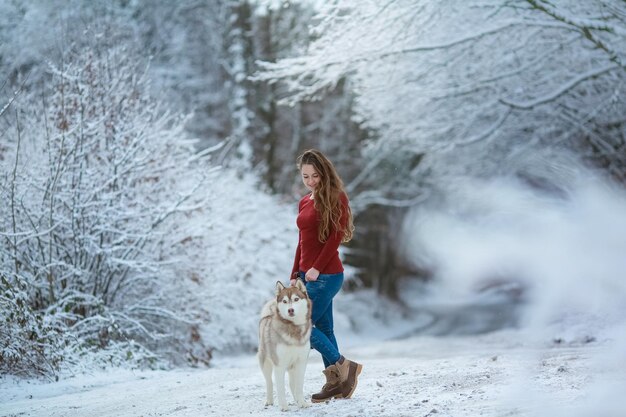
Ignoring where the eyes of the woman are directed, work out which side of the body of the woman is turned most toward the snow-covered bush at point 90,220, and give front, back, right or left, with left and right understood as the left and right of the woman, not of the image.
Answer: right

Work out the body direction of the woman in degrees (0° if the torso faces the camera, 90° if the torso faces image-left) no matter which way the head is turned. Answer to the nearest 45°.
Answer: approximately 45°

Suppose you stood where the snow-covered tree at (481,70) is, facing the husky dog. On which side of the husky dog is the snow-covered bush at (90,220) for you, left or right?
right

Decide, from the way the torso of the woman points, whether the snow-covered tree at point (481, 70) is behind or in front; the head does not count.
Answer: behind
